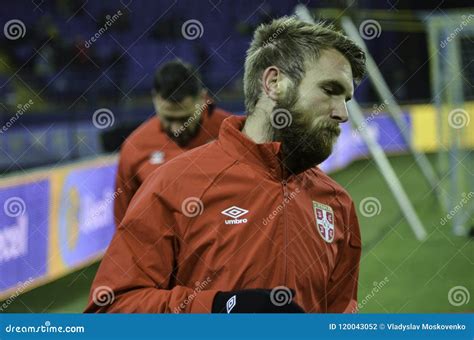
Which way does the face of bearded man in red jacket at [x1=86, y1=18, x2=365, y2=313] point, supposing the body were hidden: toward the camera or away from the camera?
toward the camera

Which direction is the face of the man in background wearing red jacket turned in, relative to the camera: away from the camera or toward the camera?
toward the camera

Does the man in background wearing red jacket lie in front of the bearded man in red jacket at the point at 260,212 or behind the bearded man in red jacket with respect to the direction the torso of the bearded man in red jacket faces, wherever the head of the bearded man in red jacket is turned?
behind

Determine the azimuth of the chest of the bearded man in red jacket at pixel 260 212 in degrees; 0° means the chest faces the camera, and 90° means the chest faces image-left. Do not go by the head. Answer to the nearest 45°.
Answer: approximately 315°

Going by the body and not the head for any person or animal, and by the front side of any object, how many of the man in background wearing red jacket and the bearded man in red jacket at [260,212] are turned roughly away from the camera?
0

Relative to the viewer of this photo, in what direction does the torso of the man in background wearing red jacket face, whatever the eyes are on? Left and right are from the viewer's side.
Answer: facing the viewer

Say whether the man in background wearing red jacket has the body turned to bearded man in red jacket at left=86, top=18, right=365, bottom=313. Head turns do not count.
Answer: yes
